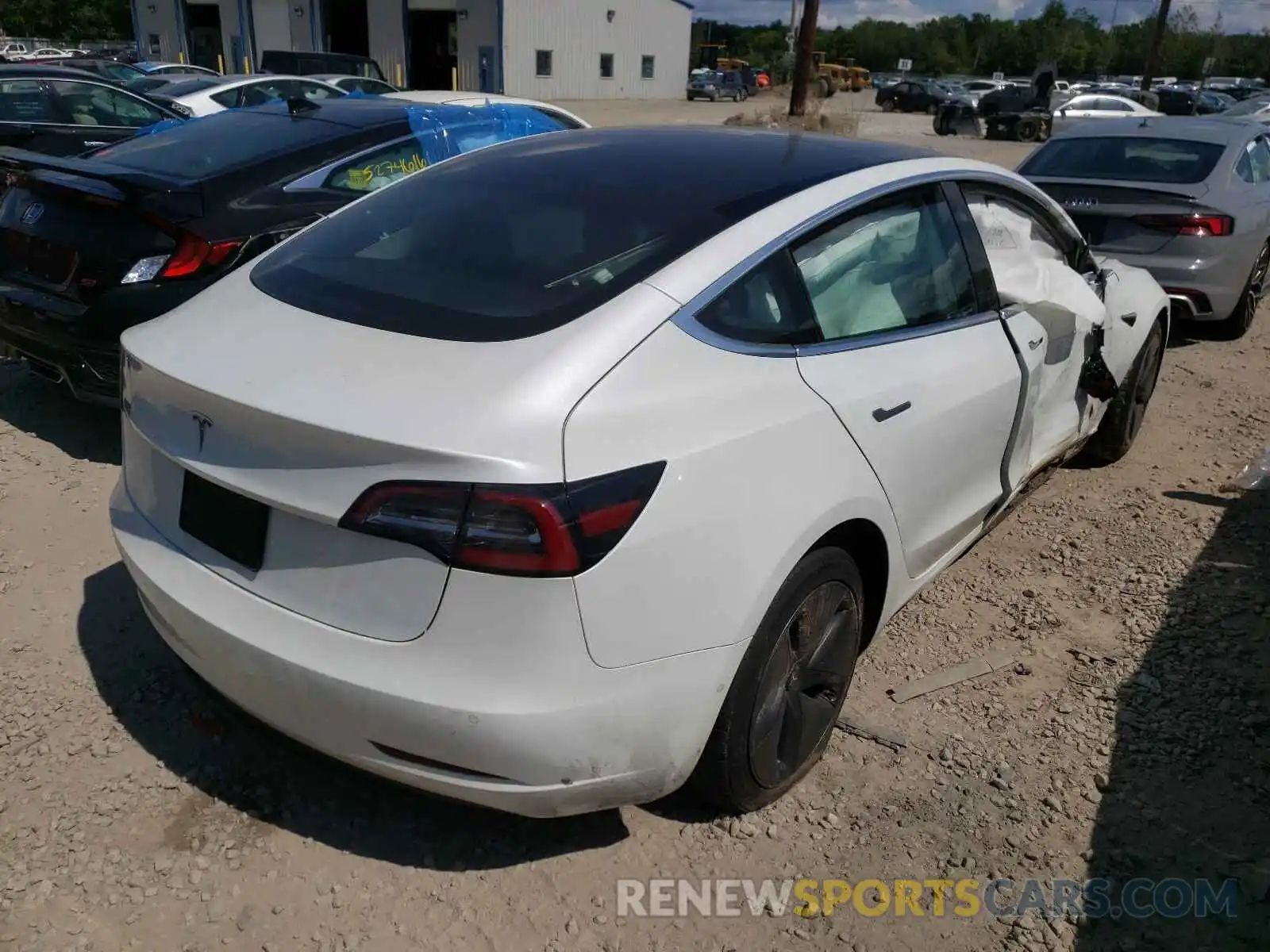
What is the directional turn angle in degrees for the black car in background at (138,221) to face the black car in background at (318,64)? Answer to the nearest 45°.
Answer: approximately 45° to its left

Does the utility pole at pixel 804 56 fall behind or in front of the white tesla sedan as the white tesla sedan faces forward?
in front

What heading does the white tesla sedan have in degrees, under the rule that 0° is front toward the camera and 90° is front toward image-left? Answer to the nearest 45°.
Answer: approximately 225°

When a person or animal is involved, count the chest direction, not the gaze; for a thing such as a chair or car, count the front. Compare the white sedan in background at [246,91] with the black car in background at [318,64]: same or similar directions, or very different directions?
same or similar directions

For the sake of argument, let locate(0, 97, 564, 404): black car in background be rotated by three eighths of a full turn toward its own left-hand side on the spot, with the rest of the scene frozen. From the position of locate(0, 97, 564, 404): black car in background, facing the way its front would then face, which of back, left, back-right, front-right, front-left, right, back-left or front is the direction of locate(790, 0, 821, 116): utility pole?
back-right

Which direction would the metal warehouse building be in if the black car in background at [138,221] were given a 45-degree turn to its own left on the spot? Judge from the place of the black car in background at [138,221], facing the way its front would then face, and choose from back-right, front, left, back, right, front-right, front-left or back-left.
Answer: front

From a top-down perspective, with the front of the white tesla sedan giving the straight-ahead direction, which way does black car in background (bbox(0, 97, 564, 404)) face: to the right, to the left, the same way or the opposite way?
the same way
